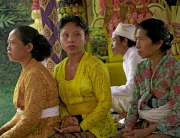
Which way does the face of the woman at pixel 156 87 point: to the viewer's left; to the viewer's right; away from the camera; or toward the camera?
to the viewer's left

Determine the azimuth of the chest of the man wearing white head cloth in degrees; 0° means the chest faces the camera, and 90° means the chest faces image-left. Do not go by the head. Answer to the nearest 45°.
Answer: approximately 90°

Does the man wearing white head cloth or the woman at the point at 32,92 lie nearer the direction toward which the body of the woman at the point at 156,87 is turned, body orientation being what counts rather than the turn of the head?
the woman

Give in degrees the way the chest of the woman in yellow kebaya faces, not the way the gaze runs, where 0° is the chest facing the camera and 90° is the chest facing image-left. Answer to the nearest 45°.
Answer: approximately 45°

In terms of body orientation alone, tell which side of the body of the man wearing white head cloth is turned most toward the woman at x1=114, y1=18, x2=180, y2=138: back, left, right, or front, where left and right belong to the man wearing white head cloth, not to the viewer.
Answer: left
